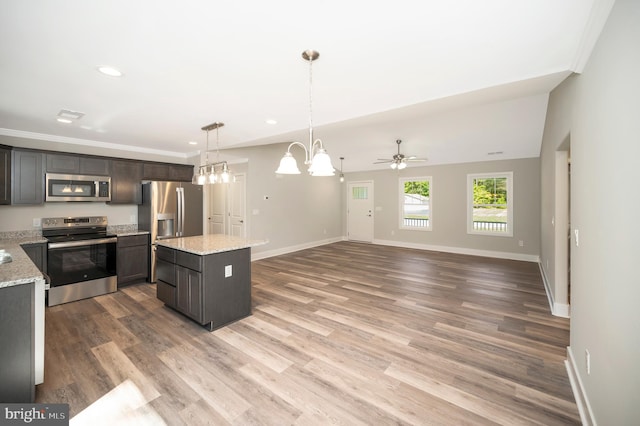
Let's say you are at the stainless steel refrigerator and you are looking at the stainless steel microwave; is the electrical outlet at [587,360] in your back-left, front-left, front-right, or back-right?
back-left

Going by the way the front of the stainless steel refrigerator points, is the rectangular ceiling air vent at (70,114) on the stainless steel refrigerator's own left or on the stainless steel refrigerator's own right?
on the stainless steel refrigerator's own right

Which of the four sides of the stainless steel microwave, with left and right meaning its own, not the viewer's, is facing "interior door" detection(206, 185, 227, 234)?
left

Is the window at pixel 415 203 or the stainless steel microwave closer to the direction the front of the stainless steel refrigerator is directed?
the window

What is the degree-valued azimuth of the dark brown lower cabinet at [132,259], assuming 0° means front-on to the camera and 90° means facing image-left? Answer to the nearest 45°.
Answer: approximately 315°

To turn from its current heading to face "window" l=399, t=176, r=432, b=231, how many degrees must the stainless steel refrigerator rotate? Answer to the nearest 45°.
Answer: approximately 45° to its left

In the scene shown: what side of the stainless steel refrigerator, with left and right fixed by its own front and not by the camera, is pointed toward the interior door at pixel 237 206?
left
